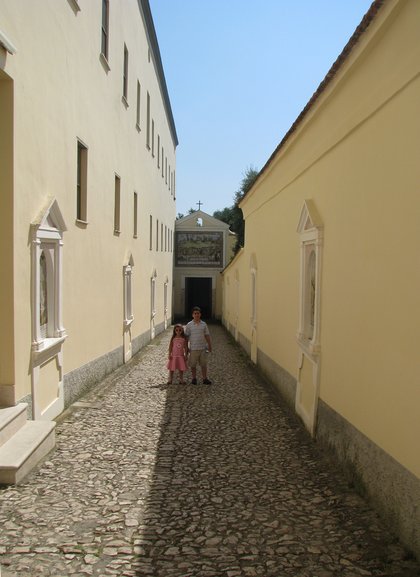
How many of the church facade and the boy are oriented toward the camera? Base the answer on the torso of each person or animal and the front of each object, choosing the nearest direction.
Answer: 2

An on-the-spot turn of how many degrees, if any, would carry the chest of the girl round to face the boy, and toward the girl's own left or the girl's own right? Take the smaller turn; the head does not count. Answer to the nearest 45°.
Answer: approximately 90° to the girl's own left

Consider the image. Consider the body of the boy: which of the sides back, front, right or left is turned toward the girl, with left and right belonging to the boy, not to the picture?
right

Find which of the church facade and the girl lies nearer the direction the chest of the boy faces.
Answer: the girl

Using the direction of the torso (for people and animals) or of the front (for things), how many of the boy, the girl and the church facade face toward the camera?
3

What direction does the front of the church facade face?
toward the camera

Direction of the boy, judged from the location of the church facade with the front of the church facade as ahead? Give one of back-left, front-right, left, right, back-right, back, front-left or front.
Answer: front

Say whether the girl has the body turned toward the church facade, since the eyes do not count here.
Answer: no

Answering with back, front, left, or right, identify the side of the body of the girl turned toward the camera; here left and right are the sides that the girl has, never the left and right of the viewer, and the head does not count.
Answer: front

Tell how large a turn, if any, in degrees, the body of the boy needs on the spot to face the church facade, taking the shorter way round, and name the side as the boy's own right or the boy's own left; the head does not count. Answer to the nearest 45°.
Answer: approximately 180°

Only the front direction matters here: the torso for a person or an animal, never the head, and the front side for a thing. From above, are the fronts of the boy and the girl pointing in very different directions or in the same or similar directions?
same or similar directions

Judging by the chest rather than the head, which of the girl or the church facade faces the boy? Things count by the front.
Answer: the church facade
